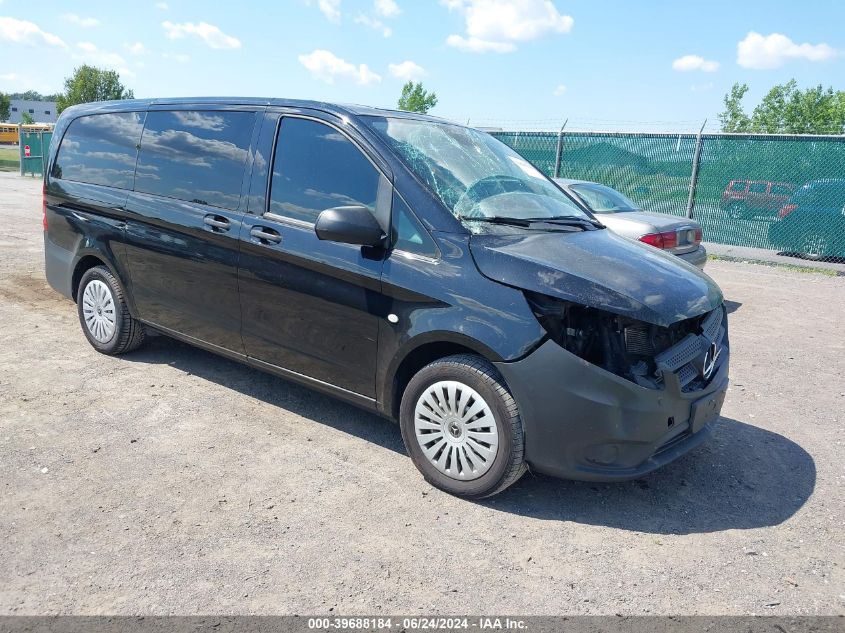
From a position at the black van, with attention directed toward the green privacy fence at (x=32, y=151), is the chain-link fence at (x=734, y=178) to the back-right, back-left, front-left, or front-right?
front-right

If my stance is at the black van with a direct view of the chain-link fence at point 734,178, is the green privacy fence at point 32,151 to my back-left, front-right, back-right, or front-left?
front-left

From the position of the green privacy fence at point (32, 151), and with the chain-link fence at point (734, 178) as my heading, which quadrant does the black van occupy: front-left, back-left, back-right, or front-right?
front-right

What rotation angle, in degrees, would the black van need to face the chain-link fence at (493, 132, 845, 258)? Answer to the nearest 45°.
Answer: approximately 90° to its left

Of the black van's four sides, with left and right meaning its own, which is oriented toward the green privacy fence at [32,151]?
back
